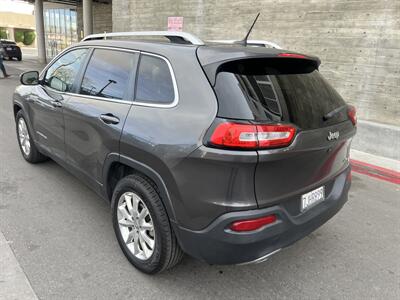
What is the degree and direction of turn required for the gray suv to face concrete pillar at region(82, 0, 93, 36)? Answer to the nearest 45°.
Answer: approximately 45° to its right

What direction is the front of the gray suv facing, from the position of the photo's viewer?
facing away from the viewer and to the left of the viewer

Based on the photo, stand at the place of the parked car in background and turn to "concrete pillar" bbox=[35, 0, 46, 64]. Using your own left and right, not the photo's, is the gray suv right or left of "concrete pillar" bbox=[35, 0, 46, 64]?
right

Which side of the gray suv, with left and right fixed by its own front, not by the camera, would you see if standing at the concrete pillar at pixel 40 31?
front

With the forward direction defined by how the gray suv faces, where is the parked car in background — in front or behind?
in front

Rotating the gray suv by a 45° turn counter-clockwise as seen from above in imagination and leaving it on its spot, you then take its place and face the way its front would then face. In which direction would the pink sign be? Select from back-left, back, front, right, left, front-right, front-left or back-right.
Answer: right

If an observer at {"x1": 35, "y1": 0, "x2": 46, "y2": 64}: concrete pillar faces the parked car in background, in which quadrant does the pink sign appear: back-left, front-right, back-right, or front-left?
back-left
